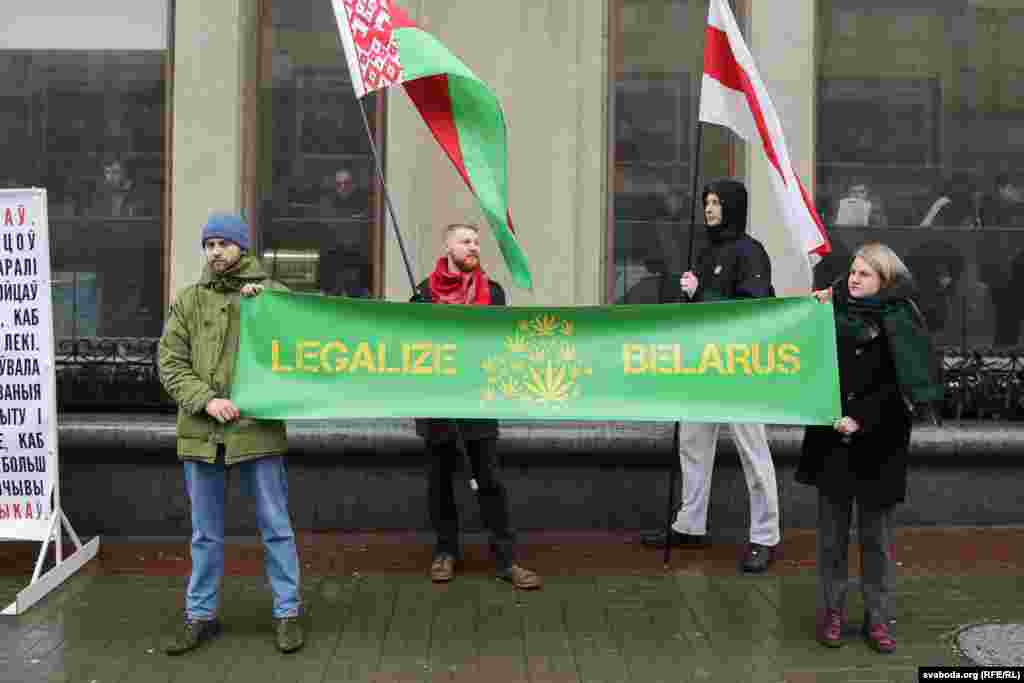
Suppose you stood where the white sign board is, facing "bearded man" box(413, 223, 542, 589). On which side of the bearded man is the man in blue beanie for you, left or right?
right

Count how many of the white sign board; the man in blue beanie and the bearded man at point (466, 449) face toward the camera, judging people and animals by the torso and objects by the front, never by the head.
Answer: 3

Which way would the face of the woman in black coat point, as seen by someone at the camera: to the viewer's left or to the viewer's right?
to the viewer's left

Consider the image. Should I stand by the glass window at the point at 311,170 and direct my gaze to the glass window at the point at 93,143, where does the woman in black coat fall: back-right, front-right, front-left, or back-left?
back-left

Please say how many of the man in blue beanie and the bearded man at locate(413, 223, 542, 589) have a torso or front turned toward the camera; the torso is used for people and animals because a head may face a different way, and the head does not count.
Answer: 2

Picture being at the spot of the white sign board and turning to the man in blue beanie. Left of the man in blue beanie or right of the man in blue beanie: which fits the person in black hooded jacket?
left

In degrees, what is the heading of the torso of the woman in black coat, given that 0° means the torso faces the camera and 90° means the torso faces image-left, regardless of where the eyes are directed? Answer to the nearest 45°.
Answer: approximately 45°

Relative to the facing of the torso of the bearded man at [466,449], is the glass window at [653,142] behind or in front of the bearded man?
behind

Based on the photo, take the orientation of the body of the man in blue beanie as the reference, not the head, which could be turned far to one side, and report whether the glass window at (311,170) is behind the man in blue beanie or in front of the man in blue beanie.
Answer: behind
